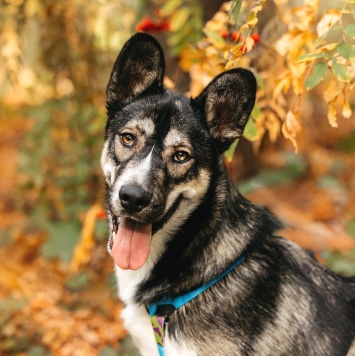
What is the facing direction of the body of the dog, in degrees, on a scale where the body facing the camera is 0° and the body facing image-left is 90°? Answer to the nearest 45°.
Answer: approximately 45°
